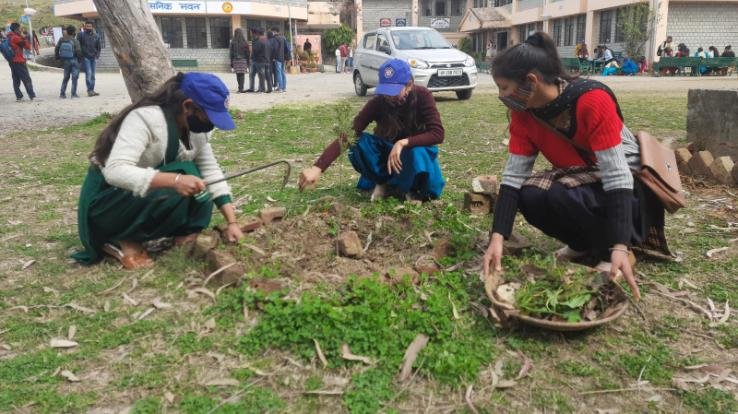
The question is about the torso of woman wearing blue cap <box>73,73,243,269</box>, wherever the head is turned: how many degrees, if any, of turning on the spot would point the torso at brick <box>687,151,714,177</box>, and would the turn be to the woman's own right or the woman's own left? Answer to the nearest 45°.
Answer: approximately 45° to the woman's own left

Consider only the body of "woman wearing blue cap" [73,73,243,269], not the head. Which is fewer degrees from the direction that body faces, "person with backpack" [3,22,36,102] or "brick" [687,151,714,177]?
the brick

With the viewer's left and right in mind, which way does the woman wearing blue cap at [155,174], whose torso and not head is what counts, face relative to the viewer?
facing the viewer and to the right of the viewer

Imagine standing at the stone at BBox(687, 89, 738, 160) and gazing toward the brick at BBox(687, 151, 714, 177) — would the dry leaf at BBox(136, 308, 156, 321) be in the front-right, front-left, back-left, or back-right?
front-right

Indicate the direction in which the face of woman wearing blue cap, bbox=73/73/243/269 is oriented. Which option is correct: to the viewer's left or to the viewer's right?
to the viewer's right

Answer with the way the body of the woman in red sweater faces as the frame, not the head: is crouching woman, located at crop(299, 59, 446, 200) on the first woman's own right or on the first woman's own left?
on the first woman's own right

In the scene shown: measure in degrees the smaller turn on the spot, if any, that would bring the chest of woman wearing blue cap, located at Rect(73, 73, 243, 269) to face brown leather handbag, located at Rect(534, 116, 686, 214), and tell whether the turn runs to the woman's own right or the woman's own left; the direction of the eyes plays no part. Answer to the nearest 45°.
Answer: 0° — they already face it

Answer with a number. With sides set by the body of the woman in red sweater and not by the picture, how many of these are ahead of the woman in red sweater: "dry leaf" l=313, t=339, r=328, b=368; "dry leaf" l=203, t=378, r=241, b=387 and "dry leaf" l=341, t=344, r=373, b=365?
3

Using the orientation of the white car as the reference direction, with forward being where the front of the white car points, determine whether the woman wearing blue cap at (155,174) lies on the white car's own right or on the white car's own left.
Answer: on the white car's own right

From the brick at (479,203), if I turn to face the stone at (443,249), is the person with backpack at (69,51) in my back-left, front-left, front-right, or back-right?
back-right

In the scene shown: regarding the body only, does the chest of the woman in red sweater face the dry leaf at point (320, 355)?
yes

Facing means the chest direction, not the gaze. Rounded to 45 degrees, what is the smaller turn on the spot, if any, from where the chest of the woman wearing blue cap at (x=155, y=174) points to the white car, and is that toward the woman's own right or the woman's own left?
approximately 90° to the woman's own left

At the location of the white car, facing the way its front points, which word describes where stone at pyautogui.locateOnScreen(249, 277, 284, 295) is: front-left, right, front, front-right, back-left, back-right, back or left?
front-right

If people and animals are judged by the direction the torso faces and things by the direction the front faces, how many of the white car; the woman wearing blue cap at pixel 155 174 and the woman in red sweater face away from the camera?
0

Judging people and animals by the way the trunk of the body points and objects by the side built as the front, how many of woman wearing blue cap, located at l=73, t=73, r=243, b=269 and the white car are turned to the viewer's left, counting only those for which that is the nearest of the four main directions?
0

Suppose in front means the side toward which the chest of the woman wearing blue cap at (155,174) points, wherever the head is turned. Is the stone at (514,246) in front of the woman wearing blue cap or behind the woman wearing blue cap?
in front

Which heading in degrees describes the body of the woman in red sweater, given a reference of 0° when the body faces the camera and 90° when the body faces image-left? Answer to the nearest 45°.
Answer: approximately 45°

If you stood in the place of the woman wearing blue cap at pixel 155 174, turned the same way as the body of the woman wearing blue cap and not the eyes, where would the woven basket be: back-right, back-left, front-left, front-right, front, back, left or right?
front

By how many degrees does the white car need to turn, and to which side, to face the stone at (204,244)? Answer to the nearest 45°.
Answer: approximately 45° to its right
